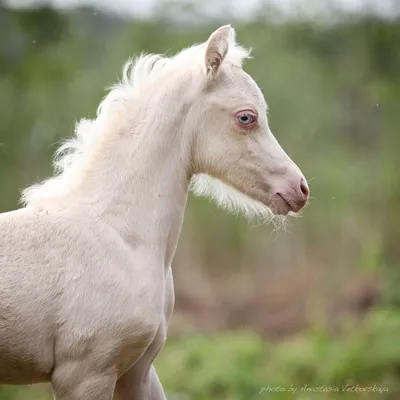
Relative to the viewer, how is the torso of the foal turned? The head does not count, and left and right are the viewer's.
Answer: facing to the right of the viewer
